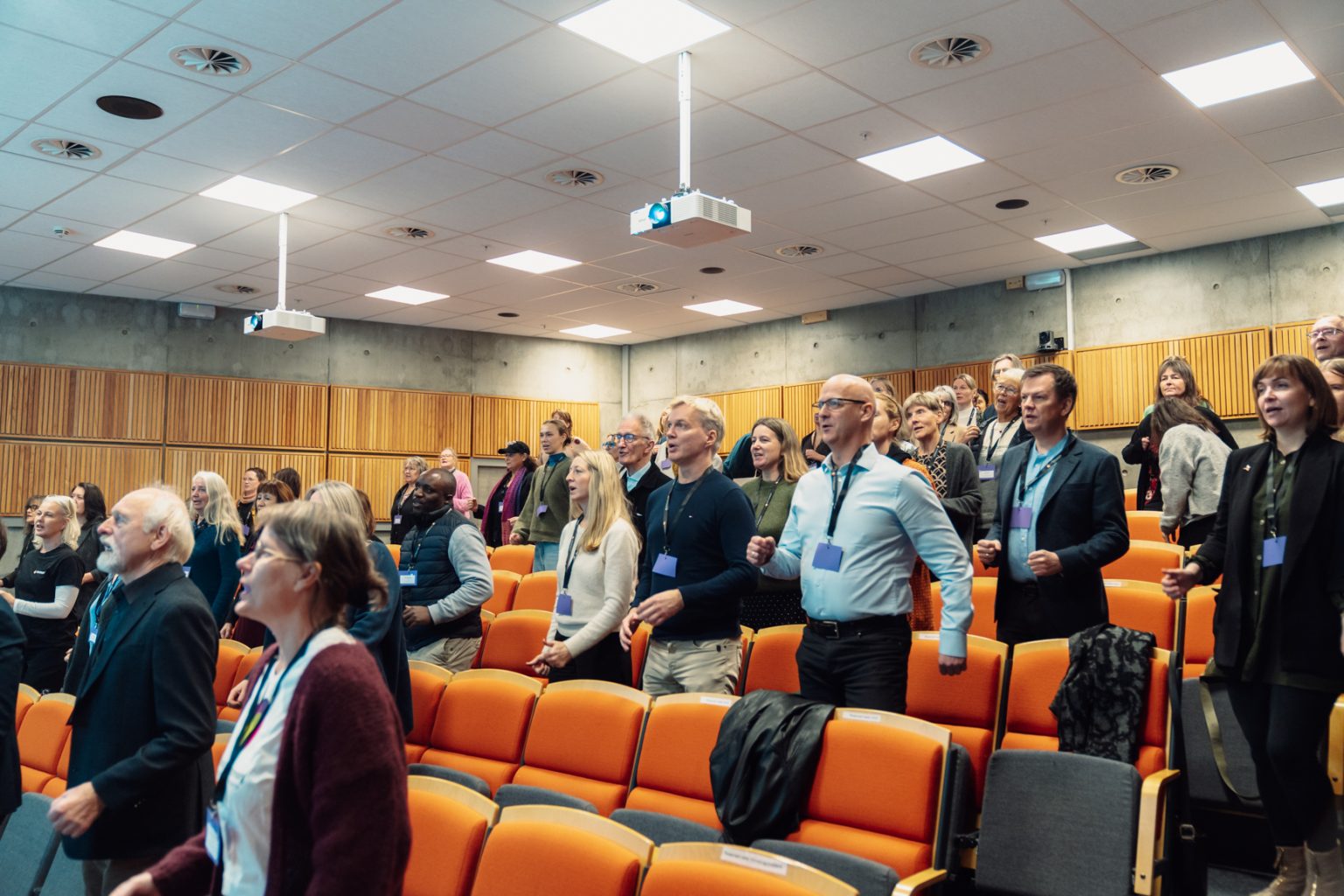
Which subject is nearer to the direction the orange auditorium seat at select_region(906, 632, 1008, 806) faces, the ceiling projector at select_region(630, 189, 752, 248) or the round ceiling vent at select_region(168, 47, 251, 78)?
the round ceiling vent

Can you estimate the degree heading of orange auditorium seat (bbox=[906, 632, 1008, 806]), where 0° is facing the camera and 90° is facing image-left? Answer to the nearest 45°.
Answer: approximately 45°

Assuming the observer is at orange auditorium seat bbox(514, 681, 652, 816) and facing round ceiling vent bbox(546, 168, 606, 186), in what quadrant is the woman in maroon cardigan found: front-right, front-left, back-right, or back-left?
back-left

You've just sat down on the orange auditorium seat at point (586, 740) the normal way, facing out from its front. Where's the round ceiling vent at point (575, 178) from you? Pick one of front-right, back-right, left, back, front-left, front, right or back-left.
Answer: back-right

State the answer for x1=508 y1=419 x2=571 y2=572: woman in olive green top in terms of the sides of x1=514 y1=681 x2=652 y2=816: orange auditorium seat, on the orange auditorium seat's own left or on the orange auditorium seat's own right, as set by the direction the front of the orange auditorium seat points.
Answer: on the orange auditorium seat's own right

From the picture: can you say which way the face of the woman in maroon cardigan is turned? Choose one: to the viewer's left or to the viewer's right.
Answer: to the viewer's left

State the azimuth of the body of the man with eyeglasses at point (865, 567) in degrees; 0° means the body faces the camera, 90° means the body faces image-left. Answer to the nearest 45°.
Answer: approximately 45°

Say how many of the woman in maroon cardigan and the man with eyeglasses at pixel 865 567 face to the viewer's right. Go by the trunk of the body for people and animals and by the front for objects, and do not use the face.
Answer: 0

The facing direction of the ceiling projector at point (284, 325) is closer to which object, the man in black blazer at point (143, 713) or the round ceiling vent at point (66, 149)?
the round ceiling vent

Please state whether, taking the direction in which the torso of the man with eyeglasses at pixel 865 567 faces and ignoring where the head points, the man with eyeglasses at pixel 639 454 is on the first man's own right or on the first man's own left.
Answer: on the first man's own right
